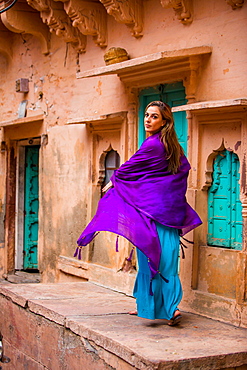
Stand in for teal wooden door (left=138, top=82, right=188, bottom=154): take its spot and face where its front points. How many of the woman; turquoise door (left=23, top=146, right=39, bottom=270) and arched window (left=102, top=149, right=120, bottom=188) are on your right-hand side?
2

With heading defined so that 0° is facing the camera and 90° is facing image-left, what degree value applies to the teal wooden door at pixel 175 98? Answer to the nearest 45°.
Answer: approximately 45°

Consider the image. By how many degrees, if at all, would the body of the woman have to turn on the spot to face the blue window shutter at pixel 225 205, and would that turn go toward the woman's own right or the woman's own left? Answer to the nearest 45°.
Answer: approximately 90° to the woman's own right

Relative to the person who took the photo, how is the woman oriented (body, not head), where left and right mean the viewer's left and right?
facing away from the viewer and to the left of the viewer
